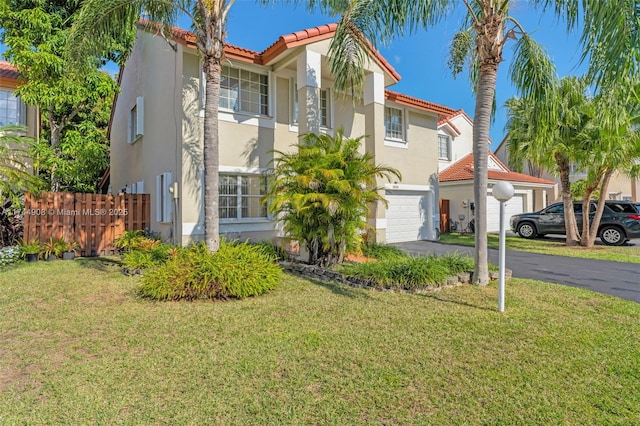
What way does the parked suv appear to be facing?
to the viewer's left

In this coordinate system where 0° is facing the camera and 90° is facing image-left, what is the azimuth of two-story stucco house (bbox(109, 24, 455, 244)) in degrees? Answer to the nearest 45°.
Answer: approximately 315°

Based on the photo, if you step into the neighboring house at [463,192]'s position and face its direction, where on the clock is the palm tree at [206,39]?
The palm tree is roughly at 2 o'clock from the neighboring house.

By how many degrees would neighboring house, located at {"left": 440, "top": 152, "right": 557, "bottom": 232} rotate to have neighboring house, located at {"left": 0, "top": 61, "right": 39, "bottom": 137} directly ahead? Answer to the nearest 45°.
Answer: approximately 90° to its right

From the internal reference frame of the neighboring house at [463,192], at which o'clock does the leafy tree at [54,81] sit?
The leafy tree is roughly at 3 o'clock from the neighboring house.

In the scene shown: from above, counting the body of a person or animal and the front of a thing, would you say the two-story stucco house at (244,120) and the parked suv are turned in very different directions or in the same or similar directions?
very different directions

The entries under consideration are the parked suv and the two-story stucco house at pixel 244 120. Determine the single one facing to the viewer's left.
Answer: the parked suv

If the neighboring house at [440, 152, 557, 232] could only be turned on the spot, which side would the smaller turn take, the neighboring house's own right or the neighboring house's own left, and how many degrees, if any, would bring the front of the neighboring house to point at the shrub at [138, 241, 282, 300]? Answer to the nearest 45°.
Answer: approximately 45° to the neighboring house's own right
